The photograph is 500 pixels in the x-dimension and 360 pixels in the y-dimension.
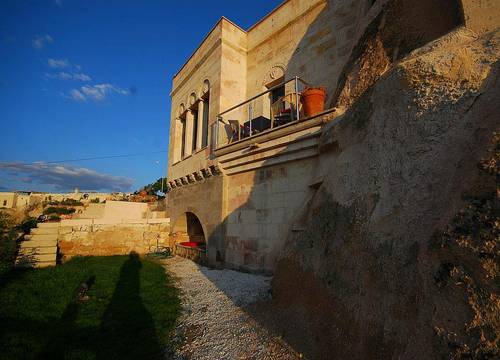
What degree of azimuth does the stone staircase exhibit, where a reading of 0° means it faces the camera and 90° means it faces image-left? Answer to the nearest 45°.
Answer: approximately 0°

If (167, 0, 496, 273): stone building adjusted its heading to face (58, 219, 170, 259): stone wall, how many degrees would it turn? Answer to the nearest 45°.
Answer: approximately 45° to its right

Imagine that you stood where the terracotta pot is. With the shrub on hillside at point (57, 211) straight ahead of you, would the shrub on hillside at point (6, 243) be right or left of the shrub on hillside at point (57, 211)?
left

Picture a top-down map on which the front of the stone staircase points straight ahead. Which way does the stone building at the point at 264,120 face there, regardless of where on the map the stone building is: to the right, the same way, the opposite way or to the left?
to the right

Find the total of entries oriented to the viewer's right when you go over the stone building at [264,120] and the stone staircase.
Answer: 0

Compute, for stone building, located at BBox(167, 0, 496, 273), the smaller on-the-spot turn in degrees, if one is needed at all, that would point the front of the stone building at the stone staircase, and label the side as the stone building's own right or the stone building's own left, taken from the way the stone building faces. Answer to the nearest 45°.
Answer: approximately 45° to the stone building's own right

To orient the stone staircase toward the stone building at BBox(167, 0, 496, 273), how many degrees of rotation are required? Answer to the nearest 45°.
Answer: approximately 45° to its left
